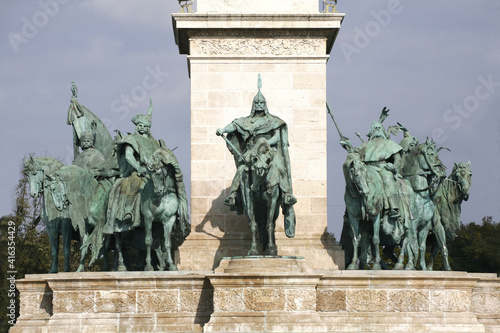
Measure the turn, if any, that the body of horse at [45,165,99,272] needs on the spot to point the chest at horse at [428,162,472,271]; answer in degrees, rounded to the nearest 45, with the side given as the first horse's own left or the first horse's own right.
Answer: approximately 135° to the first horse's own left

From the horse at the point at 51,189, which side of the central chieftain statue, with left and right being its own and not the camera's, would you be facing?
right

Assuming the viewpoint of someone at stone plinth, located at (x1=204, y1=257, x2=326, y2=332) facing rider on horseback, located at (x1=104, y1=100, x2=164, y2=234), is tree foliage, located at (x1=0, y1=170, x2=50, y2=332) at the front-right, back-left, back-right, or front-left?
front-right

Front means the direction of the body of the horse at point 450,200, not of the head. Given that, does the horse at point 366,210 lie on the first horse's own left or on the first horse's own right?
on the first horse's own right

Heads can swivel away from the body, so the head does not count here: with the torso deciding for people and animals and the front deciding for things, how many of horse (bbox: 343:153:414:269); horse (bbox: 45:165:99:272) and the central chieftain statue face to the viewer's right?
0

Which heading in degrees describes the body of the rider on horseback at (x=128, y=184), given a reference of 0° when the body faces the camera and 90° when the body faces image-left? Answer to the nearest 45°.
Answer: approximately 315°

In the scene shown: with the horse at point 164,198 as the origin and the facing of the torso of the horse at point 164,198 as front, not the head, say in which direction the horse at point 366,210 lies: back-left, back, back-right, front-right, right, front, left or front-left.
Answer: front-left

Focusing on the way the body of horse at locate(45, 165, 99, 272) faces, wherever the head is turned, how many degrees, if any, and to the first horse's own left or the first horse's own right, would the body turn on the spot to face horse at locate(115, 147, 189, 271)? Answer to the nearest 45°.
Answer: approximately 90° to the first horse's own left

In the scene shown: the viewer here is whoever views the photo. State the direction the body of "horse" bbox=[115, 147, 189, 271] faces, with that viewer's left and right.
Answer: facing the viewer and to the right of the viewer

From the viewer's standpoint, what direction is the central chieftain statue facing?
toward the camera

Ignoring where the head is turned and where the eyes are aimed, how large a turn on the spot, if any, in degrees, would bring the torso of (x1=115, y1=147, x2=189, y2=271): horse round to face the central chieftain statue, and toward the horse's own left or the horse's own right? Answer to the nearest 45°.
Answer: approximately 45° to the horse's own left

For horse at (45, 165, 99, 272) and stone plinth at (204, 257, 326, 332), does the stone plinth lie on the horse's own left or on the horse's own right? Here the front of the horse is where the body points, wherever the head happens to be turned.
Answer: on the horse's own left

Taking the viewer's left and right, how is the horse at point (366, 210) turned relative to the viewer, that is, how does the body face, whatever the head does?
facing the viewer and to the left of the viewer
